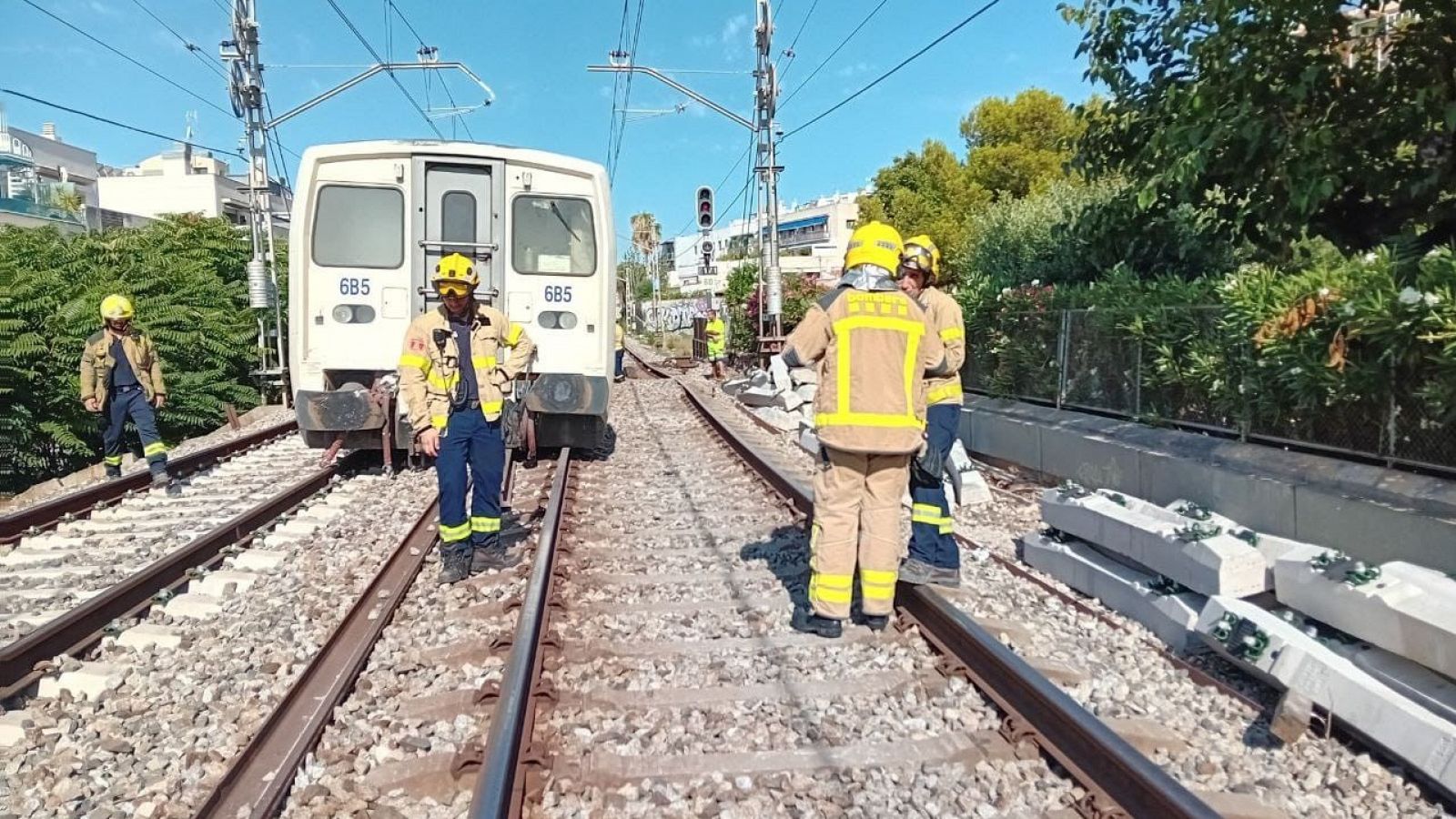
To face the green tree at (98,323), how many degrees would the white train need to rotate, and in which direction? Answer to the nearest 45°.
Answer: approximately 135° to its right

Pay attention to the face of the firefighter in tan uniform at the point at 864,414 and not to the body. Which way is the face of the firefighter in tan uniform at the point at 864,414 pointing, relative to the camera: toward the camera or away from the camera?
away from the camera

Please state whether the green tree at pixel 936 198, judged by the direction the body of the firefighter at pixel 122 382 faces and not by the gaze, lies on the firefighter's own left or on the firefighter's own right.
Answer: on the firefighter's own left

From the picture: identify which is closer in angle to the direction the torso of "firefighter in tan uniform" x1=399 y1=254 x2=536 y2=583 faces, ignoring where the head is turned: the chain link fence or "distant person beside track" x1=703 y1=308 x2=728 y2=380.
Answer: the chain link fence

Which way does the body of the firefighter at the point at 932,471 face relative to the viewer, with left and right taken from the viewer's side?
facing to the left of the viewer

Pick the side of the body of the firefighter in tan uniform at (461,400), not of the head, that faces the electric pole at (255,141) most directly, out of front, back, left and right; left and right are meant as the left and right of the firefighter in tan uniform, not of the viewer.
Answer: back
